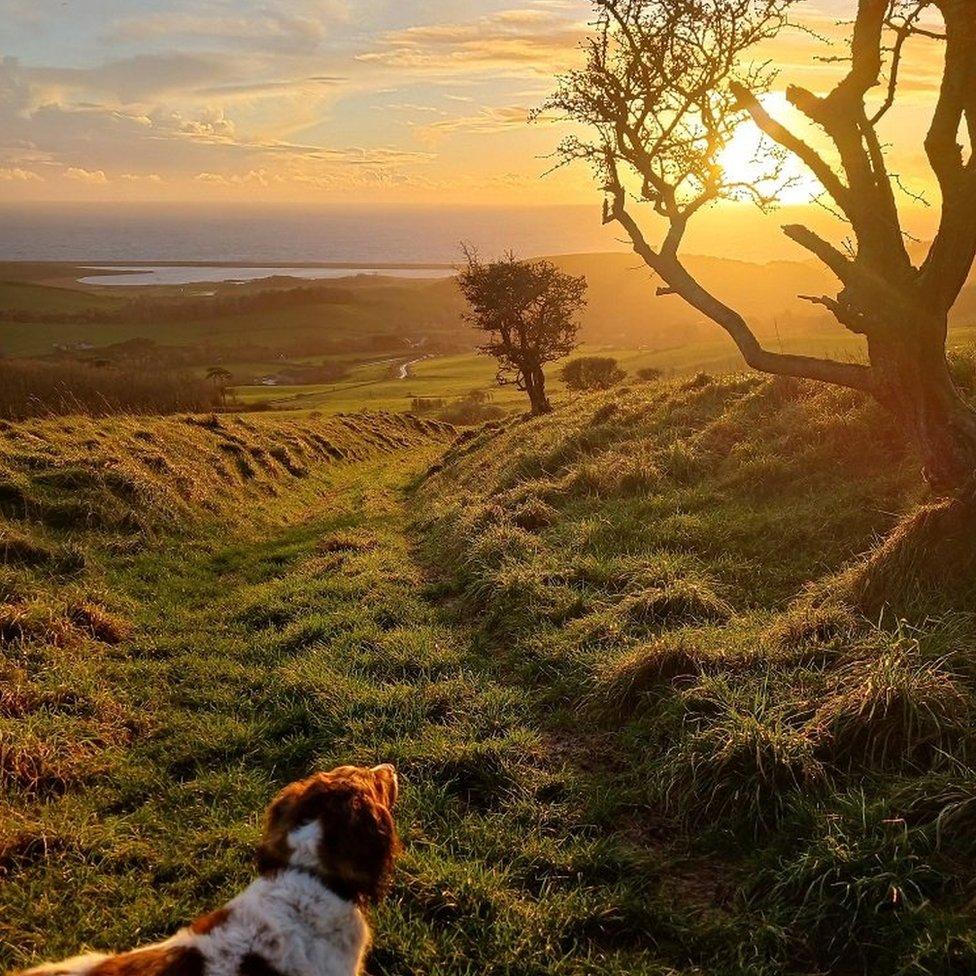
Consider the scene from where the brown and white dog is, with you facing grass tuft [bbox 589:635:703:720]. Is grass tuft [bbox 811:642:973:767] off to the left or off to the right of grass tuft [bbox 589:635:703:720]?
right

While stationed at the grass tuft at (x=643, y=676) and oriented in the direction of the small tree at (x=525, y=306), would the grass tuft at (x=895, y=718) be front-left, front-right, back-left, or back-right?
back-right

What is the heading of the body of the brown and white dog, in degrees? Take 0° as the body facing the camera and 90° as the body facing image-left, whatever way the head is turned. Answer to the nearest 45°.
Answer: approximately 225°

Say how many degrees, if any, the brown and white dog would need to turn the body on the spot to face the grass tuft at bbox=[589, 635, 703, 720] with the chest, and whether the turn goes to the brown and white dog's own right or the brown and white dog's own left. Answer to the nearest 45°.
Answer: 0° — it already faces it

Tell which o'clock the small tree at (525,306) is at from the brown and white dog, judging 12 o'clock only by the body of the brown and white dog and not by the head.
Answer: The small tree is roughly at 11 o'clock from the brown and white dog.
